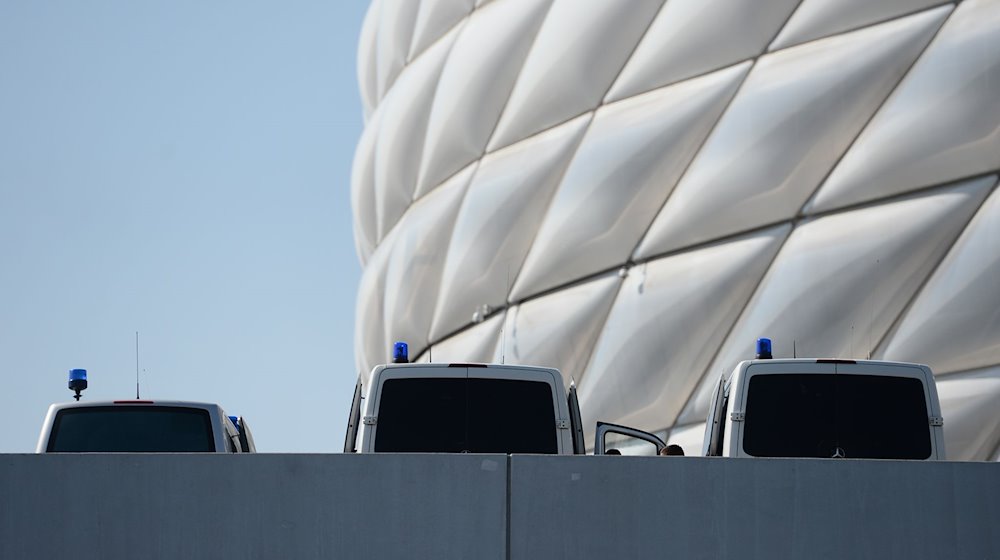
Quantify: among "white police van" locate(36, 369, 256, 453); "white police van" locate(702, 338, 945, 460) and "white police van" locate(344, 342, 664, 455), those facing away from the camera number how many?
3

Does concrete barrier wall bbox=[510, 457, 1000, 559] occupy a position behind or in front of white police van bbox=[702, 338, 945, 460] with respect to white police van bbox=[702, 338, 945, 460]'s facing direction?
behind

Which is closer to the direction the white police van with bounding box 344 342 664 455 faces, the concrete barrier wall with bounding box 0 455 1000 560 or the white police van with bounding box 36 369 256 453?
the white police van

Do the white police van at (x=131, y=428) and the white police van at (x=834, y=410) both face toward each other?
no

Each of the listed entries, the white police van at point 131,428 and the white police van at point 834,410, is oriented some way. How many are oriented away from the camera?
2

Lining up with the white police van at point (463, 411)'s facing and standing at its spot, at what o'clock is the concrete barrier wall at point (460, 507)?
The concrete barrier wall is roughly at 6 o'clock from the white police van.

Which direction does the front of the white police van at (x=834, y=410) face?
away from the camera

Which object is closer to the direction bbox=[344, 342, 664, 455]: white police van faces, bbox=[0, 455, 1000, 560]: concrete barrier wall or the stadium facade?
the stadium facade

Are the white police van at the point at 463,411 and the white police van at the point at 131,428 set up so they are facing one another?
no

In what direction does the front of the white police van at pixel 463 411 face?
away from the camera

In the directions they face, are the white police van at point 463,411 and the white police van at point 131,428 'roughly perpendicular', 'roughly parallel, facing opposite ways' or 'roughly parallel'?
roughly parallel

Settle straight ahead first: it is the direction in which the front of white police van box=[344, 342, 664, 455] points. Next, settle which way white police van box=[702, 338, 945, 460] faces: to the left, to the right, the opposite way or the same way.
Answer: the same way

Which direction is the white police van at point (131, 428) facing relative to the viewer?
away from the camera

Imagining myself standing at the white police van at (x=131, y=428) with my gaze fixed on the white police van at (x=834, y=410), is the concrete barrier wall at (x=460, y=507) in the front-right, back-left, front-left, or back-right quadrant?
front-right

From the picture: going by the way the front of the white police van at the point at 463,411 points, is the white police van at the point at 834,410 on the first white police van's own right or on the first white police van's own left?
on the first white police van's own right

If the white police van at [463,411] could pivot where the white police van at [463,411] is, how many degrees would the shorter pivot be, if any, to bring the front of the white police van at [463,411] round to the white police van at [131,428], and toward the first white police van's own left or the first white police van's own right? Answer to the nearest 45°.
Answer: approximately 90° to the first white police van's own left
